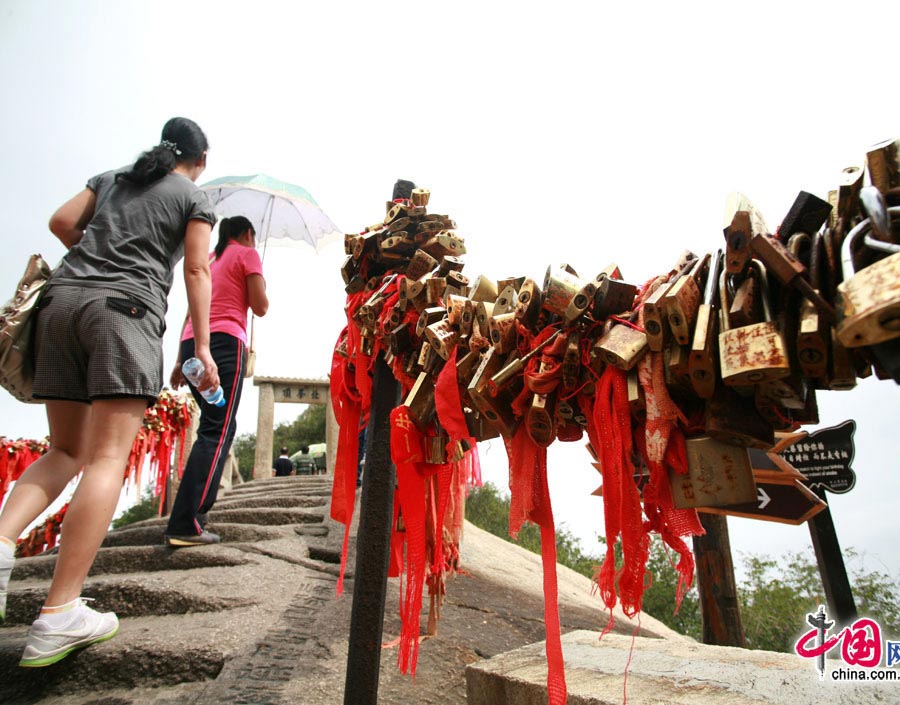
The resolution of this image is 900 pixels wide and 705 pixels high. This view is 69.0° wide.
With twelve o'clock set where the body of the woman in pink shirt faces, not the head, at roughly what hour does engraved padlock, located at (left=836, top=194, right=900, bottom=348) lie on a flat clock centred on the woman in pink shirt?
The engraved padlock is roughly at 4 o'clock from the woman in pink shirt.

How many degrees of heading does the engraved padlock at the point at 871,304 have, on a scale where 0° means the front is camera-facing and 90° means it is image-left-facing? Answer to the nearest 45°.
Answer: approximately 0°

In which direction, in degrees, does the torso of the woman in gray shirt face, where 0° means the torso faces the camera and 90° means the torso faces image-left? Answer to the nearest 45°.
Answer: approximately 225°

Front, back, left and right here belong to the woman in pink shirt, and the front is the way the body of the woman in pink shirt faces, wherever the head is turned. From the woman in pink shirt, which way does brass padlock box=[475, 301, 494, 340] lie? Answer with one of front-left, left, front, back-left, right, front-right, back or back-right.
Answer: back-right

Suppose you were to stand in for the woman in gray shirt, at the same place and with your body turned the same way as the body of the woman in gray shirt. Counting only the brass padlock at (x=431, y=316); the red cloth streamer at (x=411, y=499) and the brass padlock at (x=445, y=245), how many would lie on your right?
3

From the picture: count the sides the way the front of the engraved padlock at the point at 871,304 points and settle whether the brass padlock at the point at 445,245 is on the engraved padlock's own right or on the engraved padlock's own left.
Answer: on the engraved padlock's own right

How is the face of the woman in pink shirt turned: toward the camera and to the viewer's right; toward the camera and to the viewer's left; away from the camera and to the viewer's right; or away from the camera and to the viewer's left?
away from the camera and to the viewer's right

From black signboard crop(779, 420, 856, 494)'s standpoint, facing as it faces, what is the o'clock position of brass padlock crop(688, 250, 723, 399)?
The brass padlock is roughly at 12 o'clock from the black signboard.

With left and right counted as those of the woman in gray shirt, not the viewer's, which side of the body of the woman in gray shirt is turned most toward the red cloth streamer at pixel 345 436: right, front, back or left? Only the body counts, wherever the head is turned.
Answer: right
